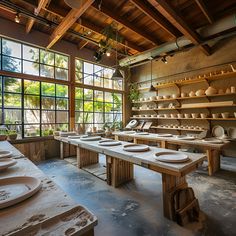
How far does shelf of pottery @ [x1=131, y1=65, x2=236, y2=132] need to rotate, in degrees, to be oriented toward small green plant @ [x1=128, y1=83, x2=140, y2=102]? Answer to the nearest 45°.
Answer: approximately 45° to its right

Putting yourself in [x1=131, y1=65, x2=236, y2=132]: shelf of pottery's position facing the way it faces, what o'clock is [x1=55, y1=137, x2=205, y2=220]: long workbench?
The long workbench is roughly at 11 o'clock from the shelf of pottery.

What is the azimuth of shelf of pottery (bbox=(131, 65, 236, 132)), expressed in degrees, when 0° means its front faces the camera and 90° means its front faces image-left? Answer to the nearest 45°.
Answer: approximately 45°

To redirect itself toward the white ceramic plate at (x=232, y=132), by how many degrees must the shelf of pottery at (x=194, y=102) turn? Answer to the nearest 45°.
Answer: approximately 90° to its left

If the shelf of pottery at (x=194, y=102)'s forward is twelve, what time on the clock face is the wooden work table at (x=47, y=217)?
The wooden work table is roughly at 11 o'clock from the shelf of pottery.
